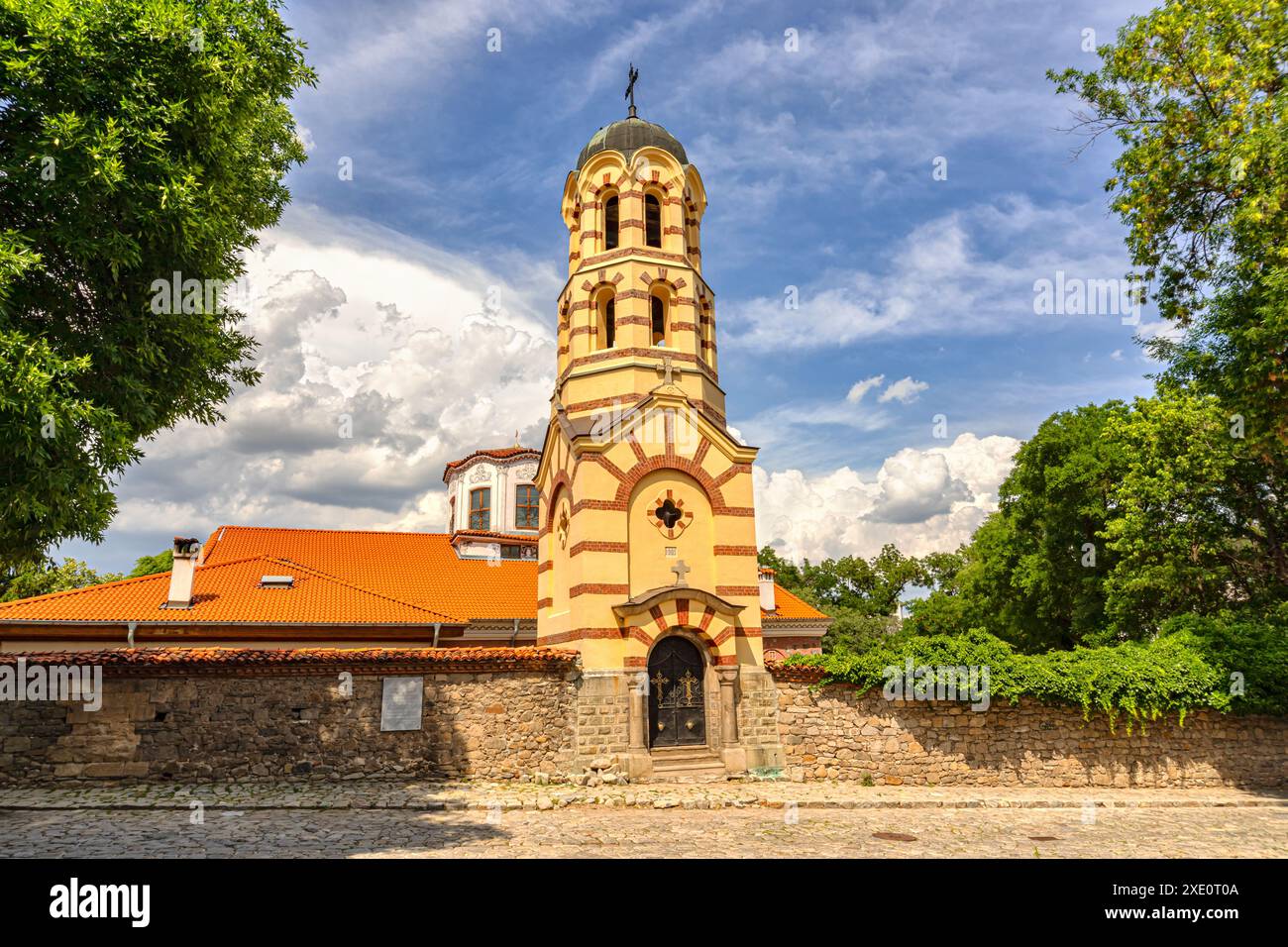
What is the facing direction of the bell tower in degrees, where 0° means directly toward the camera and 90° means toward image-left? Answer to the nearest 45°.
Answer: approximately 0°

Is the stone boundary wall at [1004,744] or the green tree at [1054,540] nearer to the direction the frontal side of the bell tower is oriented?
the stone boundary wall

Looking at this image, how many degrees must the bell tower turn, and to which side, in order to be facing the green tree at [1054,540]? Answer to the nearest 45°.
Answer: approximately 135° to its left
